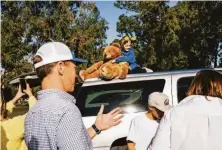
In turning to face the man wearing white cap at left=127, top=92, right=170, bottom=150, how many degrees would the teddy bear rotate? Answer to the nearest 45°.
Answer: approximately 45° to its left

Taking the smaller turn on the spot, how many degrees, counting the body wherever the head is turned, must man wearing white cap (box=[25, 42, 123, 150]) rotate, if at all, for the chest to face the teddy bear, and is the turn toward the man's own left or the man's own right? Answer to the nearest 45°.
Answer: approximately 45° to the man's own left

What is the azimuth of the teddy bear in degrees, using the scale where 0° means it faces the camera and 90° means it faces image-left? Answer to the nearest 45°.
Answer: approximately 45°

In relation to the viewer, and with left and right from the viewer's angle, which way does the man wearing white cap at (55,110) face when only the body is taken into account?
facing away from the viewer and to the right of the viewer
